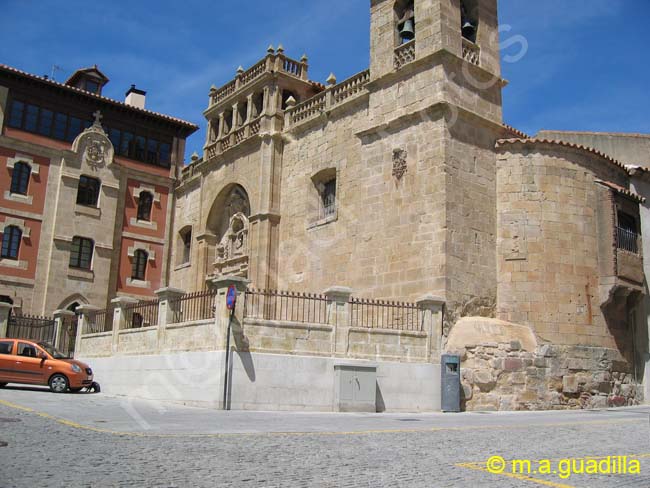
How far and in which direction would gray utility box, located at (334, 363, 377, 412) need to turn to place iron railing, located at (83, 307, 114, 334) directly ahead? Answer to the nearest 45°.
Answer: approximately 135° to its right

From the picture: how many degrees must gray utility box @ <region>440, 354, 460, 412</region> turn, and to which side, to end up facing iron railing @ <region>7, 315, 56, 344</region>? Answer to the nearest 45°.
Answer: approximately 90° to its right

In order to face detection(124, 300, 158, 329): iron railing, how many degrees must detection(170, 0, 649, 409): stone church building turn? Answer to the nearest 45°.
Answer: approximately 45° to its right

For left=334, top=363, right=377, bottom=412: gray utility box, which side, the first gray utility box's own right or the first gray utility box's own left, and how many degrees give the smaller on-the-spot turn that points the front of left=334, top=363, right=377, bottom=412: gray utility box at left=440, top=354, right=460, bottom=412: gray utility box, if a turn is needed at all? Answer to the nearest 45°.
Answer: approximately 135° to the first gray utility box's own left

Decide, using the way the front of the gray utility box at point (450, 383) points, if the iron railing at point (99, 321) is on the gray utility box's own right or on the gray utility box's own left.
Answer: on the gray utility box's own right

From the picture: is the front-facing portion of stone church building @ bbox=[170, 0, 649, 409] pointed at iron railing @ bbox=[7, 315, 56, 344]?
no

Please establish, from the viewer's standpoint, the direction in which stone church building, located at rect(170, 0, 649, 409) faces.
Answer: facing the viewer and to the left of the viewer

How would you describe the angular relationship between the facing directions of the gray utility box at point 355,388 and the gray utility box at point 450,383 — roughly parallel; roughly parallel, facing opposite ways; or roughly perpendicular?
roughly parallel

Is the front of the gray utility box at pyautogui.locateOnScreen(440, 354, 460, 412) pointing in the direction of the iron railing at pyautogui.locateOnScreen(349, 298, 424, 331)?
no

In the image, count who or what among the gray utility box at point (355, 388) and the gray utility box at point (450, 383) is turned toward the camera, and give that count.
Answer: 2

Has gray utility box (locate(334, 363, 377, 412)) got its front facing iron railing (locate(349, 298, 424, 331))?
no

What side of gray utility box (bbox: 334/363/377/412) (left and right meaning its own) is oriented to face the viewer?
front

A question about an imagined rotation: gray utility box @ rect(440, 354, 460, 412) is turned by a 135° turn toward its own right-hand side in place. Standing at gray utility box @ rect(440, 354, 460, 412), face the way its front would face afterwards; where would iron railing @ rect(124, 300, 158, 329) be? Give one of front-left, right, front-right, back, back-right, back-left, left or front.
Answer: front-left

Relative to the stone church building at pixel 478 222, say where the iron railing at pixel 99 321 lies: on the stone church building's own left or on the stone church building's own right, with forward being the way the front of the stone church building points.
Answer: on the stone church building's own right

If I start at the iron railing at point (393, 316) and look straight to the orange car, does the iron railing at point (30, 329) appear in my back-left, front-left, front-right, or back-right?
front-right

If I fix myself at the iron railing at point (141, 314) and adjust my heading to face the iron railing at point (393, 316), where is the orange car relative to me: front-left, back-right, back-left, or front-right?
back-right
